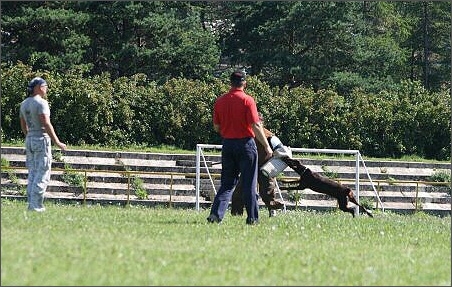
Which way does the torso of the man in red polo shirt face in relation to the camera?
away from the camera

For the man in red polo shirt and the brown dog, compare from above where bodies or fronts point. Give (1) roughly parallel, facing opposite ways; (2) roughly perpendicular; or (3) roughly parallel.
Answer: roughly perpendicular

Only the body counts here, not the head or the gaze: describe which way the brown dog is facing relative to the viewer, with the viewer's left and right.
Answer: facing to the left of the viewer

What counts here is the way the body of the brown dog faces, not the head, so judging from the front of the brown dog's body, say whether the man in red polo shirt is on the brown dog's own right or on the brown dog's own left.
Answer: on the brown dog's own left

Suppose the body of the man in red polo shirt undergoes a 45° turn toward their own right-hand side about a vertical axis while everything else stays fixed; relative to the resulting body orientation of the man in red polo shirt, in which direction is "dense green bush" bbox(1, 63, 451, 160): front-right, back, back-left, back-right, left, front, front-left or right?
front-left

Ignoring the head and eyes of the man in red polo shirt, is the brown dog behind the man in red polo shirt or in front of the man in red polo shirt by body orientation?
in front
